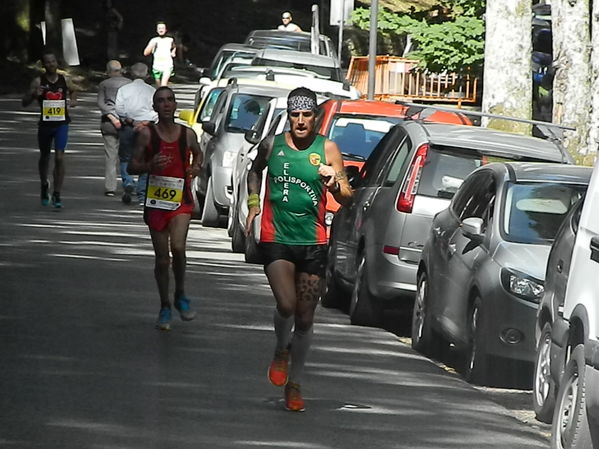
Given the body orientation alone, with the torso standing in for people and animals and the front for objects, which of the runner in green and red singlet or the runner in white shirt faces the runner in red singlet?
the runner in white shirt

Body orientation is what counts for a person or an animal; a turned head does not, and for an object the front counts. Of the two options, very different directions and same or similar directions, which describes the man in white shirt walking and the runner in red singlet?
very different directions

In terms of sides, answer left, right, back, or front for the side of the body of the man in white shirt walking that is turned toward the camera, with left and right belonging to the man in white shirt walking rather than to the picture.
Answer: back

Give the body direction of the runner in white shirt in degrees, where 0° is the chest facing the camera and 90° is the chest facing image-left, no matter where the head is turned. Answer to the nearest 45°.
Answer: approximately 0°

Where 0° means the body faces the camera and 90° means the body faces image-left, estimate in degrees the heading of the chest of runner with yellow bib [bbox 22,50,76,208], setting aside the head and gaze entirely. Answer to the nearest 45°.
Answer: approximately 0°

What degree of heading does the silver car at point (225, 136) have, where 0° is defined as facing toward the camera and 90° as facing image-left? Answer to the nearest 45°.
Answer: approximately 315°

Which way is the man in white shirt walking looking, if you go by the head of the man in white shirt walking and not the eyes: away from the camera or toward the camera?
away from the camera

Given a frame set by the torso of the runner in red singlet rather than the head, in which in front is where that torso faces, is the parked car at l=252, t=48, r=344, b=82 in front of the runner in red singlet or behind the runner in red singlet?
behind
